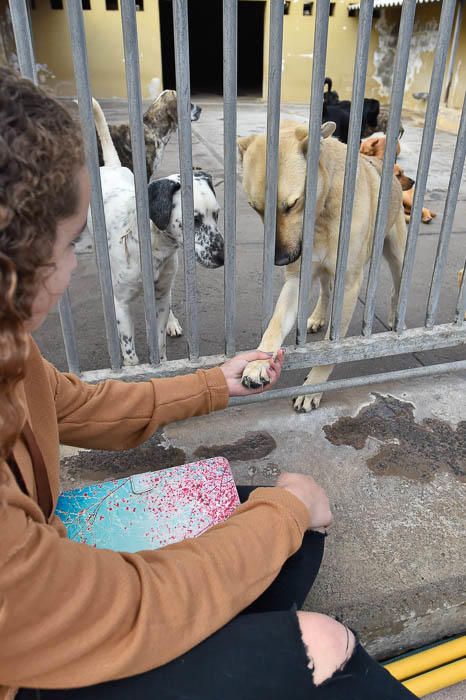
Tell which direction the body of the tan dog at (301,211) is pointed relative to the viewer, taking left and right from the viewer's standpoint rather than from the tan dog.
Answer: facing the viewer and to the left of the viewer

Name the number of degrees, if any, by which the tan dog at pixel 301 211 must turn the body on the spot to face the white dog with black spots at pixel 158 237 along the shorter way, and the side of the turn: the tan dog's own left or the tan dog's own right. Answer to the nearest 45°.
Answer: approximately 45° to the tan dog's own right

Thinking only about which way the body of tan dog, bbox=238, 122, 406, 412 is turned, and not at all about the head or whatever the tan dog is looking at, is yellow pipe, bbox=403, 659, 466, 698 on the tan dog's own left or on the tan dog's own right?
on the tan dog's own left

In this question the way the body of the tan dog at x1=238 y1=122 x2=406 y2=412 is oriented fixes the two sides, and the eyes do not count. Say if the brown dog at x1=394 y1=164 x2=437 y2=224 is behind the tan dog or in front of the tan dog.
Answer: behind

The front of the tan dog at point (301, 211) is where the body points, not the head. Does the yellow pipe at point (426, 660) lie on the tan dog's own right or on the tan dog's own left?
on the tan dog's own left

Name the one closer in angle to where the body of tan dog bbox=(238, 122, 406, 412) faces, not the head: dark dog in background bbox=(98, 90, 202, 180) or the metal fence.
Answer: the metal fence

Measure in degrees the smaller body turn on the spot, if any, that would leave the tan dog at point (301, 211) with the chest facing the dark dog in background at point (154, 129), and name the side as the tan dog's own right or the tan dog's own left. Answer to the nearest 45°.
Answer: approximately 90° to the tan dog's own right
